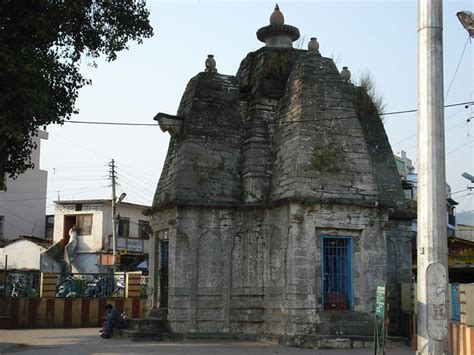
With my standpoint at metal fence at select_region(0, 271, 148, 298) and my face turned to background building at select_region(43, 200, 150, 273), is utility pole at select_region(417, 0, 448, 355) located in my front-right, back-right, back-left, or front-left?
back-right

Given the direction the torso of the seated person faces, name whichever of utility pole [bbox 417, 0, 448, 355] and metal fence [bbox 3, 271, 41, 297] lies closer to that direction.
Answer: the metal fence

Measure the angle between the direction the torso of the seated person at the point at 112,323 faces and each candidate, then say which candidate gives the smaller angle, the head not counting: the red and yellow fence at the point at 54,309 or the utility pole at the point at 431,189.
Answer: the red and yellow fence

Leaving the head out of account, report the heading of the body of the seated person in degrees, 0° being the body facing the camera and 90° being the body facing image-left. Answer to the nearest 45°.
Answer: approximately 90°

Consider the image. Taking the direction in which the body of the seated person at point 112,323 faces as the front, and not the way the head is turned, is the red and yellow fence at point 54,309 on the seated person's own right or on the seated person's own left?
on the seated person's own right

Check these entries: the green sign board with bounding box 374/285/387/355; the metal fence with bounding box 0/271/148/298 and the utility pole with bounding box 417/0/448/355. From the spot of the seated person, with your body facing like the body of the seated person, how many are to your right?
1

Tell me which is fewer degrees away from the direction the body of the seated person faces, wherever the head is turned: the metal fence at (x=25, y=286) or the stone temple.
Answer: the metal fence

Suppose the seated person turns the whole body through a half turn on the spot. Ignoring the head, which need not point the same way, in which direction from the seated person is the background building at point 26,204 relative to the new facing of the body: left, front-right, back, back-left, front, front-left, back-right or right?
left

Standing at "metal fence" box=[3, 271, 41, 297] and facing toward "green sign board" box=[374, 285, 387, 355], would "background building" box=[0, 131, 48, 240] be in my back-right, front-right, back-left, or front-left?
back-left

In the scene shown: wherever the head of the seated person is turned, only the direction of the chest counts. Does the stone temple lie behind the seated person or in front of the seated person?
behind

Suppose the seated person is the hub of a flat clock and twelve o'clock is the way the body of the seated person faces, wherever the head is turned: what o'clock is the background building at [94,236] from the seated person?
The background building is roughly at 3 o'clock from the seated person.
